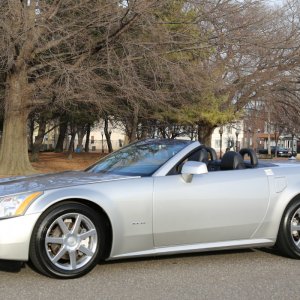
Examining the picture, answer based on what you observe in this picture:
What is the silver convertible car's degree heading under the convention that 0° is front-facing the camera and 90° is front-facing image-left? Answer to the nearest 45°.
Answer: approximately 45°
